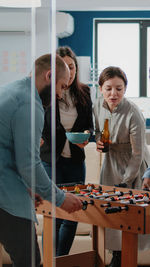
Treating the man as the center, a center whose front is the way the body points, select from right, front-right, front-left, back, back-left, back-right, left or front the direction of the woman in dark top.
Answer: left

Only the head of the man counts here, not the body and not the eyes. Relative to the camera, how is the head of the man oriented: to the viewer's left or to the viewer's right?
to the viewer's right

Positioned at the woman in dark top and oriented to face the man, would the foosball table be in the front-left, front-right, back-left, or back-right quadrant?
front-left

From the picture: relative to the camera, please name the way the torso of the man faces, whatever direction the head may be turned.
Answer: to the viewer's right
